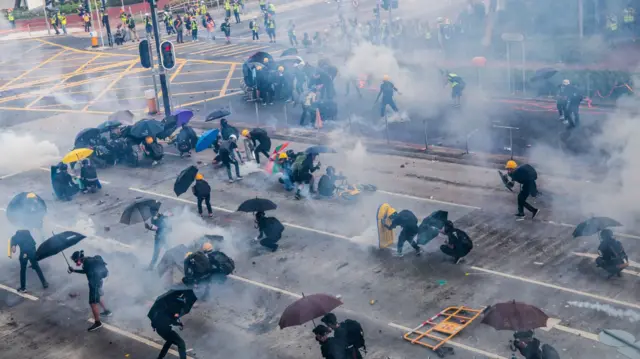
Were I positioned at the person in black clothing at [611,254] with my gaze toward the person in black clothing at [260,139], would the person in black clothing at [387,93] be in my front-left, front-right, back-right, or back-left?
front-right

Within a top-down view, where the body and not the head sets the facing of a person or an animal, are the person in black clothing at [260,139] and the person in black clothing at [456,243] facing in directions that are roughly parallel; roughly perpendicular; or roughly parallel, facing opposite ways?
roughly parallel

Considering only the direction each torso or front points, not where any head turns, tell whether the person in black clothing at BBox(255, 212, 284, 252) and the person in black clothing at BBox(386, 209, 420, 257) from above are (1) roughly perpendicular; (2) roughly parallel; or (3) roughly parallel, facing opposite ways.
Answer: roughly parallel

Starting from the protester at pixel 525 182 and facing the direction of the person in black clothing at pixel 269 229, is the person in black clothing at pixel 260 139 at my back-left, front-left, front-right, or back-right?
front-right

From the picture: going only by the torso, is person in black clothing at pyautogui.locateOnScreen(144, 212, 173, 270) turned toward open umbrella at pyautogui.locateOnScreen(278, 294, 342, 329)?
no

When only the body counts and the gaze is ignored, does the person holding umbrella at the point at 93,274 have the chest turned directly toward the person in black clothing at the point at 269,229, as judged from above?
no

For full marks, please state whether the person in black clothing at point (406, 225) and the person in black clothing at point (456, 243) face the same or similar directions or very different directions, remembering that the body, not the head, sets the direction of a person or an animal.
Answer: same or similar directions

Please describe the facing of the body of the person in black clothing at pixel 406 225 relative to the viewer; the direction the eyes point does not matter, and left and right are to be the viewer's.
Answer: facing to the left of the viewer

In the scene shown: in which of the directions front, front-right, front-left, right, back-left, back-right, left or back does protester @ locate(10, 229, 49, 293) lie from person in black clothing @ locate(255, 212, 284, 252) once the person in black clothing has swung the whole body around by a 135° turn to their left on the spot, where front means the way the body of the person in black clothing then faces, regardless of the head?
back-right

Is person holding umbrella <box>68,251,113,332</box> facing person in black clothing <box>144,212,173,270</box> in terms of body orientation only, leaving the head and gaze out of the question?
no

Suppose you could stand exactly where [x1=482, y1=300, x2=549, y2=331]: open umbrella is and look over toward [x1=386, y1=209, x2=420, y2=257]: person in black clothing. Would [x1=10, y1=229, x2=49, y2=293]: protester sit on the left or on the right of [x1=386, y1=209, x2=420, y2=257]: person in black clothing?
left

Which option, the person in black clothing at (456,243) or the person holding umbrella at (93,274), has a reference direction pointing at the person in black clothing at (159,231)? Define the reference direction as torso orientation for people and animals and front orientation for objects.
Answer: the person in black clothing at (456,243)

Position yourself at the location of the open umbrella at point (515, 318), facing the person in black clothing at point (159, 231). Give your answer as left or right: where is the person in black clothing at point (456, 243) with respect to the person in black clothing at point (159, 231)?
right
